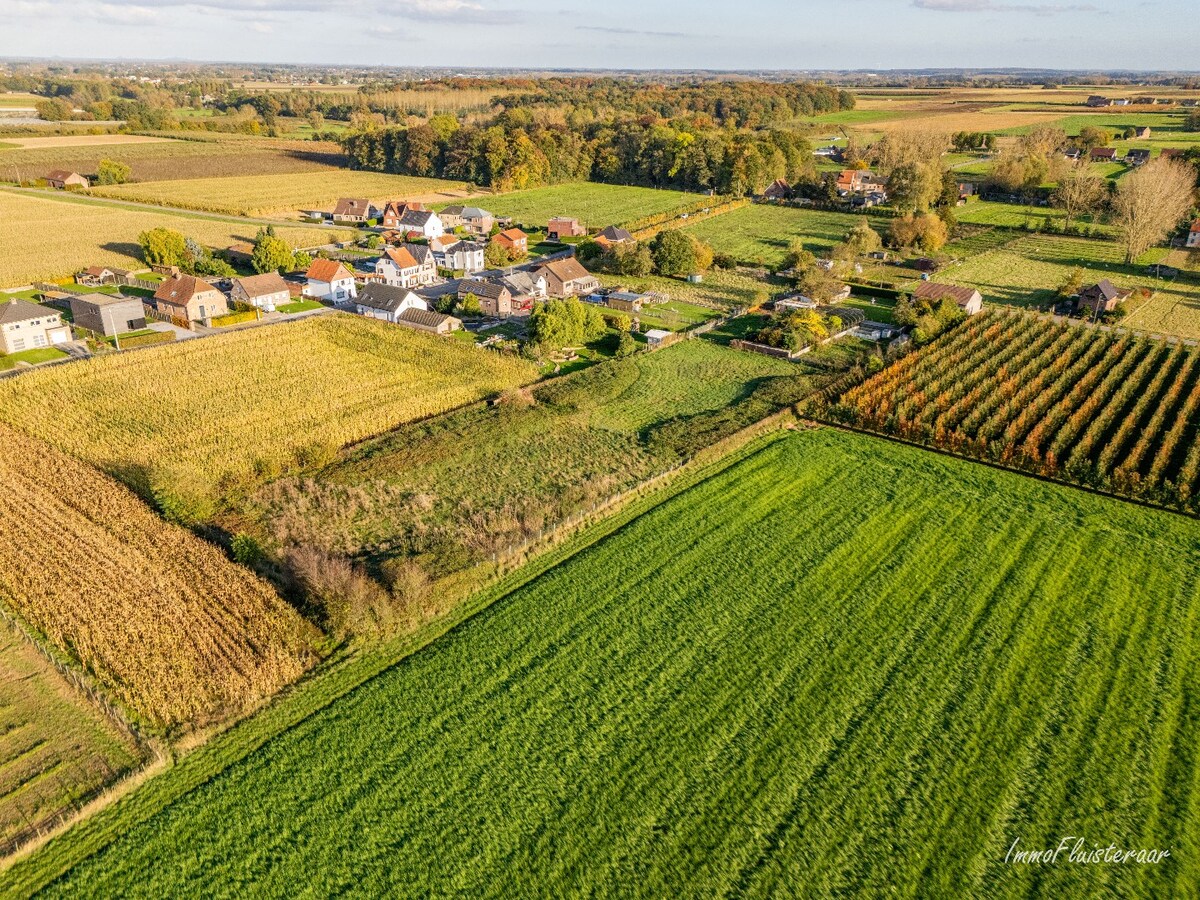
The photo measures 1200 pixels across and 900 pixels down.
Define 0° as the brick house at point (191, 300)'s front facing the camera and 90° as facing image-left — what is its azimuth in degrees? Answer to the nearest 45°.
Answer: approximately 315°

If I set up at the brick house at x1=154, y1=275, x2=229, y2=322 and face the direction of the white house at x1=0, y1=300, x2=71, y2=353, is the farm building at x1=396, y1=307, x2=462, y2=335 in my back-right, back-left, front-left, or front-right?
back-left

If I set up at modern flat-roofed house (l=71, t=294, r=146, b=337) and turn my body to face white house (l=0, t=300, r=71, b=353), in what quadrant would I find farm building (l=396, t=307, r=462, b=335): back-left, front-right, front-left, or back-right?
back-left

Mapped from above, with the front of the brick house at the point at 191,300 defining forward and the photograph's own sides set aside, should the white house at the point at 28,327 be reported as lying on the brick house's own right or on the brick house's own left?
on the brick house's own right

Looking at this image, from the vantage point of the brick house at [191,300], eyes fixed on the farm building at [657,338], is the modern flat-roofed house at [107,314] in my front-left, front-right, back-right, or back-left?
back-right
